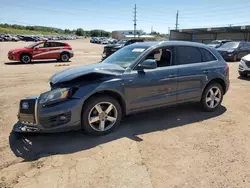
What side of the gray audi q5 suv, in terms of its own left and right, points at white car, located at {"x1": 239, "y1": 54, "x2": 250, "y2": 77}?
back

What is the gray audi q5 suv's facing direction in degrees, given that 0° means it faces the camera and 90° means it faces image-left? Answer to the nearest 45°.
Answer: approximately 45°

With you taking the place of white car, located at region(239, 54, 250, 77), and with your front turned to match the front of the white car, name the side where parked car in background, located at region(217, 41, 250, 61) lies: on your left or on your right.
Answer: on your right

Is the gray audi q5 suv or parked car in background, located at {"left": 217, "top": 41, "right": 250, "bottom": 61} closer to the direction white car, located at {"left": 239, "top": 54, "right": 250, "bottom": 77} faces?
the gray audi q5 suv

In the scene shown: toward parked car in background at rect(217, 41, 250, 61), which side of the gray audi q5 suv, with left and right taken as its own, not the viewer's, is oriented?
back

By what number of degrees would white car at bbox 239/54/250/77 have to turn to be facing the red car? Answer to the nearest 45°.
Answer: approximately 45° to its right

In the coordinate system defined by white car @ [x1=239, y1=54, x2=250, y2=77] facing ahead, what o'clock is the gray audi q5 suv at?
The gray audi q5 suv is roughly at 11 o'clock from the white car.

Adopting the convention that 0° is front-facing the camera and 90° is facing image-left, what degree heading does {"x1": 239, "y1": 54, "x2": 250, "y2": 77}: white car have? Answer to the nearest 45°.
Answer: approximately 45°

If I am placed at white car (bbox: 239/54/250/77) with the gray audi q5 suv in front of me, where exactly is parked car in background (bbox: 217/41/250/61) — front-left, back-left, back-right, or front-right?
back-right

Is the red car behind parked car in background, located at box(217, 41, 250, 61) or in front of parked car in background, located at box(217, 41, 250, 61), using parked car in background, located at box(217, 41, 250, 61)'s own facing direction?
in front

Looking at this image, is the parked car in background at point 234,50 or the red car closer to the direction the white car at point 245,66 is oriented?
the red car
